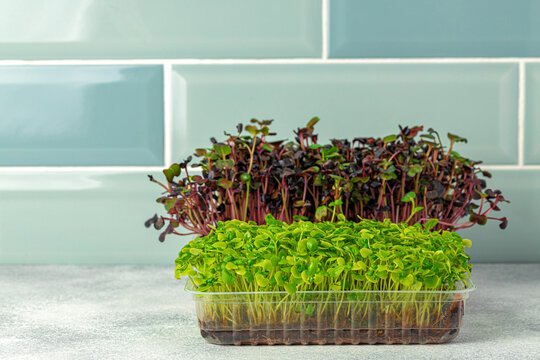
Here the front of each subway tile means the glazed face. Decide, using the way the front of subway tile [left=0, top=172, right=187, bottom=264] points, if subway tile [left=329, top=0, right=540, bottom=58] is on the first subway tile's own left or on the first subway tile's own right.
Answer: on the first subway tile's own left

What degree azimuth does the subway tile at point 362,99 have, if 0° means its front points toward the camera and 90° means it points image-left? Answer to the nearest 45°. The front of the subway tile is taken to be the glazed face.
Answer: approximately 0°

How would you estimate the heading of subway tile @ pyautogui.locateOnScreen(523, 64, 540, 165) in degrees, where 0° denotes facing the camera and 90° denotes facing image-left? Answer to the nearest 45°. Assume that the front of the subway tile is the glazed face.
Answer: approximately 0°
